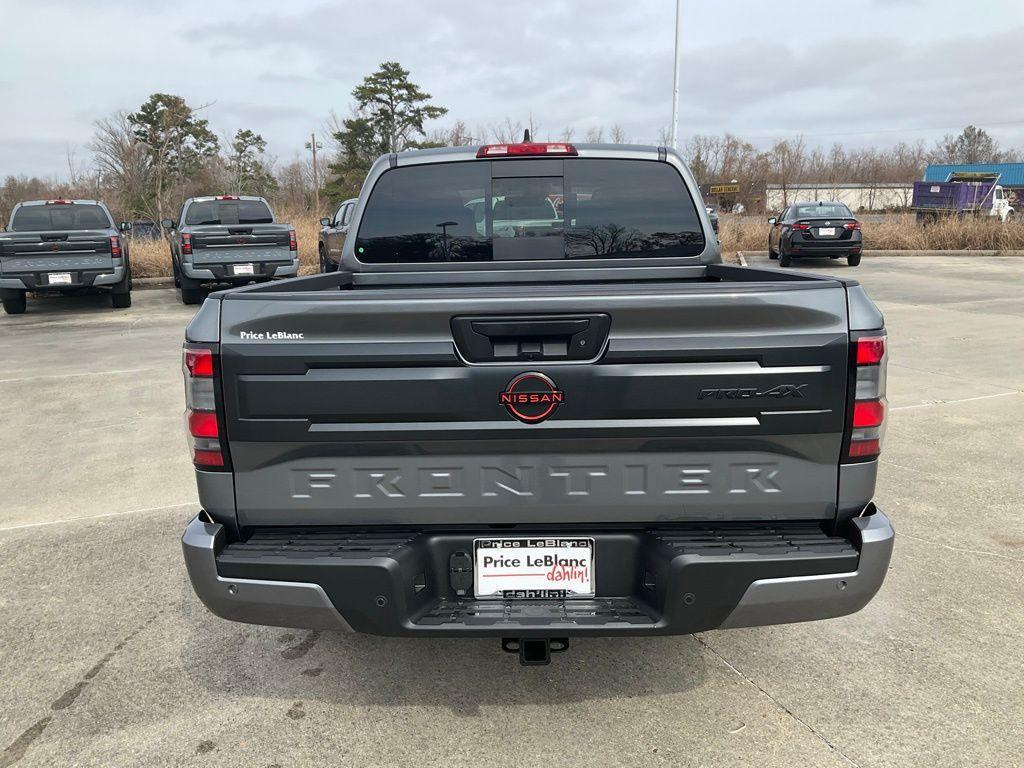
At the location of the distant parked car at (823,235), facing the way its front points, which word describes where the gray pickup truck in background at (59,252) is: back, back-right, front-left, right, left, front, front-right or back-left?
back-left

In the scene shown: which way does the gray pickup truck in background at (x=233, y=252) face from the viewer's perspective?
away from the camera

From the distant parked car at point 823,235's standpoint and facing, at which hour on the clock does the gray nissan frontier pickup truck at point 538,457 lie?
The gray nissan frontier pickup truck is roughly at 6 o'clock from the distant parked car.

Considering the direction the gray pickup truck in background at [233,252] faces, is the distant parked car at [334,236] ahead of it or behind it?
ahead

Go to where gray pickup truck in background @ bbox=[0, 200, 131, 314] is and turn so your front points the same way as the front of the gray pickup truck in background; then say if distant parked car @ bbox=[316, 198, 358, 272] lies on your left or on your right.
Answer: on your right

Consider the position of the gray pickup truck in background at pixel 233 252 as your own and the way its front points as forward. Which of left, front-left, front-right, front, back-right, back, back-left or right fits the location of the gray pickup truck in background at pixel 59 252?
left

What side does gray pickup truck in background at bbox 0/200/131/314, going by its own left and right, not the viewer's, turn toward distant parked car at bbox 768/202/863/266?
right

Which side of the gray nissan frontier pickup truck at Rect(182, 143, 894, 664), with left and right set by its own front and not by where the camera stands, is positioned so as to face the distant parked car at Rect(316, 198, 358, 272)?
front

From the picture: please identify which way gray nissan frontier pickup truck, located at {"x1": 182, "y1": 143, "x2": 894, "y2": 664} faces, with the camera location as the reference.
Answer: facing away from the viewer

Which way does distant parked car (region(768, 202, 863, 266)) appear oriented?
away from the camera

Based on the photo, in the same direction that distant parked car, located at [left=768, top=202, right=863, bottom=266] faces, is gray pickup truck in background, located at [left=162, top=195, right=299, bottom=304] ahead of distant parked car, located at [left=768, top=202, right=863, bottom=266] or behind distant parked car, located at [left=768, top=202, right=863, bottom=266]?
behind

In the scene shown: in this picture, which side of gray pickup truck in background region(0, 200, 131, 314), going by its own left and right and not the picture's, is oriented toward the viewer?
back

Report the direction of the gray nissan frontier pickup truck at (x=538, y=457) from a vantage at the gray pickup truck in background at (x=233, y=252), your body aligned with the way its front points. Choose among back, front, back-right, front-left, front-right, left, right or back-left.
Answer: back
